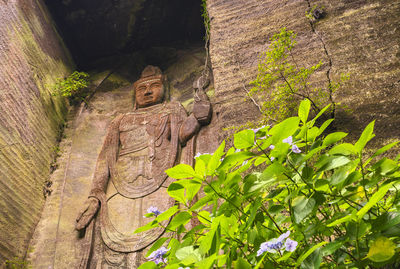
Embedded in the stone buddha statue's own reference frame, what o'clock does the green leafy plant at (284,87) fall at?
The green leafy plant is roughly at 11 o'clock from the stone buddha statue.

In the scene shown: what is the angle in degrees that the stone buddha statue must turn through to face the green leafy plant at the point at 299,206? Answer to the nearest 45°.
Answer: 0° — it already faces it

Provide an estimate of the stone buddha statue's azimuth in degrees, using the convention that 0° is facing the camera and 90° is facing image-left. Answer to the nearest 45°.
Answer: approximately 0°
